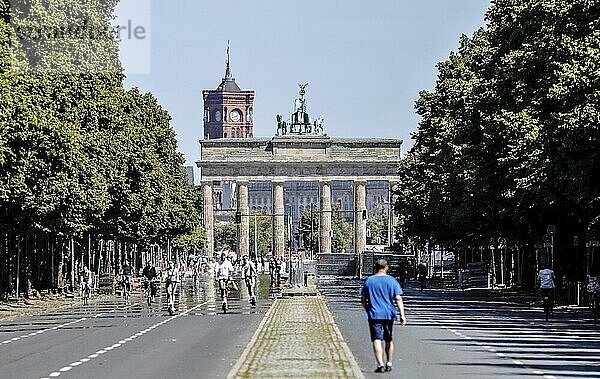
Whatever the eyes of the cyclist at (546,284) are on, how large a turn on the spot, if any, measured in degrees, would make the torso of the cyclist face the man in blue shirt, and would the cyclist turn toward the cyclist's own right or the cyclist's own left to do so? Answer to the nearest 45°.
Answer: approximately 180°

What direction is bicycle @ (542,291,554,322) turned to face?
away from the camera

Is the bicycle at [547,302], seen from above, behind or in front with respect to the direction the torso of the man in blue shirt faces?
in front

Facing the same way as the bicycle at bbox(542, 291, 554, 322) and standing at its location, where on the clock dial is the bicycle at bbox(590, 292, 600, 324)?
the bicycle at bbox(590, 292, 600, 324) is roughly at 3 o'clock from the bicycle at bbox(542, 291, 554, 322).

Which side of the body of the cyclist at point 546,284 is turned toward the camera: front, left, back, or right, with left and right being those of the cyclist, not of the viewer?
back

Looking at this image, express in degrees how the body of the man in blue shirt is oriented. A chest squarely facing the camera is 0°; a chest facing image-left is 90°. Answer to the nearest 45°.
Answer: approximately 180°

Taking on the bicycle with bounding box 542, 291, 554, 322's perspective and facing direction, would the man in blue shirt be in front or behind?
behind
